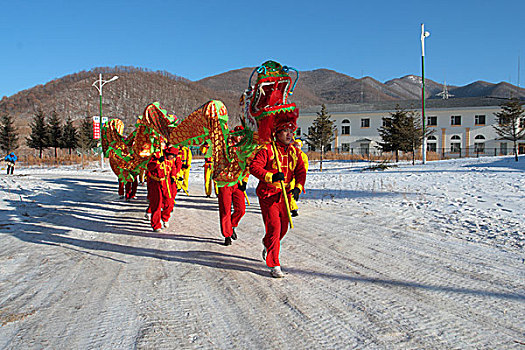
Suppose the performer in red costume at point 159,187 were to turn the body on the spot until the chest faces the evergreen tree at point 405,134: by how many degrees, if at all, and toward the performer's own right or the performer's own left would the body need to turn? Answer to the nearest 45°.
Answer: approximately 90° to the performer's own left

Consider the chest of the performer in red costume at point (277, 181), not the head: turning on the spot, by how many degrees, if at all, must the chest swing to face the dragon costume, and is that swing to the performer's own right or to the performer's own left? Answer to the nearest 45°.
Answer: approximately 180°

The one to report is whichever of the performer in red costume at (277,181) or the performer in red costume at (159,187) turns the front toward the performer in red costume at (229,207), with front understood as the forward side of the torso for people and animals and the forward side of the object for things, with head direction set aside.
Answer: the performer in red costume at (159,187)

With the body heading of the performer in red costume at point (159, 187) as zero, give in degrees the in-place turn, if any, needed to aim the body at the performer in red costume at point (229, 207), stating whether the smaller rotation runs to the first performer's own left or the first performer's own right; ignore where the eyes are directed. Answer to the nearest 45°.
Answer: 0° — they already face them

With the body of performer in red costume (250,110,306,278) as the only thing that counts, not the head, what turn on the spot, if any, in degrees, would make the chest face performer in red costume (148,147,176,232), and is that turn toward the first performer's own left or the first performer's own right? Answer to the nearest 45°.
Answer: approximately 180°

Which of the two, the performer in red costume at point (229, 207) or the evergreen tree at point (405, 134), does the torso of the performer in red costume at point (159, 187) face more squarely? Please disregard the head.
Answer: the performer in red costume

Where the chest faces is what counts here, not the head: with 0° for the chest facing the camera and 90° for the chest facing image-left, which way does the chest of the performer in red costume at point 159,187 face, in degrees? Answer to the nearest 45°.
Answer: approximately 315°

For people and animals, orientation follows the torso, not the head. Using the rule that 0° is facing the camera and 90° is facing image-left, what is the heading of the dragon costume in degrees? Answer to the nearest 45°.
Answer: approximately 315°

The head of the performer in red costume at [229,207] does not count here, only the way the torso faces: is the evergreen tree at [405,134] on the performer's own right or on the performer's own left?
on the performer's own left

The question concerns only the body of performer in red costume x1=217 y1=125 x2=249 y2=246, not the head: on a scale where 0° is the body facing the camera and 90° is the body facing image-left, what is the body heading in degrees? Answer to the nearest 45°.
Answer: approximately 315°
